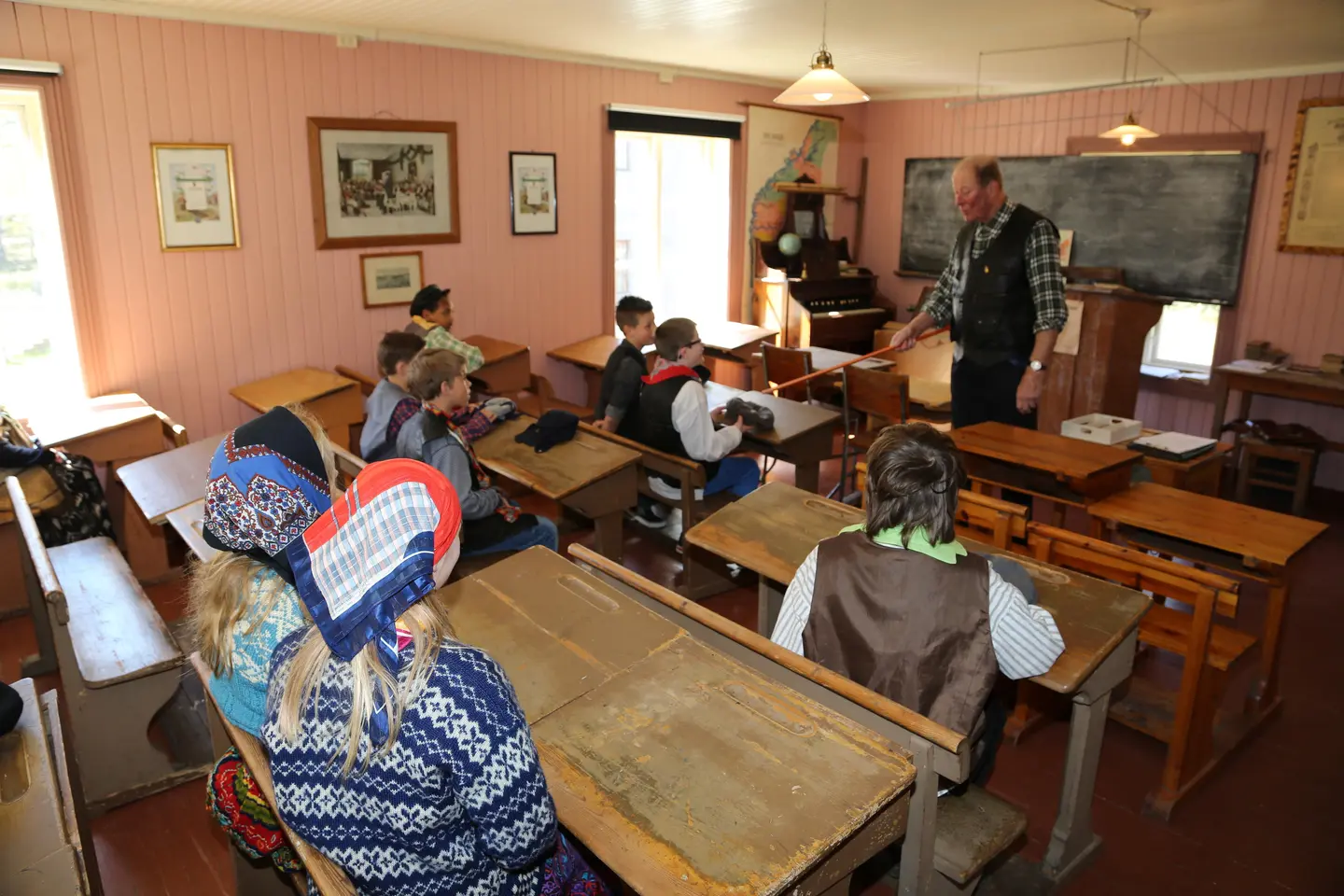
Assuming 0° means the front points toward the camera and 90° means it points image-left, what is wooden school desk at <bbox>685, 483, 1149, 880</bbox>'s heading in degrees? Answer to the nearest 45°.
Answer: approximately 45°

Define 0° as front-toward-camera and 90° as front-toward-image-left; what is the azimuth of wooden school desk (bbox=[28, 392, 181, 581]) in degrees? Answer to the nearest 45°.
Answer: approximately 45°

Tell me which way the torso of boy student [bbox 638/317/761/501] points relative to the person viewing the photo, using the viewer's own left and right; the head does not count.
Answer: facing away from the viewer and to the right of the viewer

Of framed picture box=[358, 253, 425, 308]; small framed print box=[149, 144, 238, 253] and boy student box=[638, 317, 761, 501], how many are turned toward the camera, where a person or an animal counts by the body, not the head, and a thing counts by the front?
2

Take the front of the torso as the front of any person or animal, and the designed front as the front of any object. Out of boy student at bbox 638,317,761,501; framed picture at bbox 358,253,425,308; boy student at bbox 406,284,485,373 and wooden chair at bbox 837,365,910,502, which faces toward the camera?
the framed picture

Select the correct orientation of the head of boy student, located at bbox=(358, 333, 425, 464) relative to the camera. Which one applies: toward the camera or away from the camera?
away from the camera

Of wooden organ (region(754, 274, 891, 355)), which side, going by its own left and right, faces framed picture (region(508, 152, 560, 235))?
right

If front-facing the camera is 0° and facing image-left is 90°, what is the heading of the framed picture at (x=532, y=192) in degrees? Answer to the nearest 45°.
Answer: approximately 0°

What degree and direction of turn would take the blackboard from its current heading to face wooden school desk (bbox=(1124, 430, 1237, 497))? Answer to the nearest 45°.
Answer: approximately 45° to its left

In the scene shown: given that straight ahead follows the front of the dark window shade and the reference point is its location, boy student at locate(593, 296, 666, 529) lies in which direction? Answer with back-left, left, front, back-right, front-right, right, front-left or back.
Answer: front-right

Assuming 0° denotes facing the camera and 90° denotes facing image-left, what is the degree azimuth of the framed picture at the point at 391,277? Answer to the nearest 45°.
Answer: approximately 0°

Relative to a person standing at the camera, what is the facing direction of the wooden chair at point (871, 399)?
facing away from the viewer and to the right of the viewer

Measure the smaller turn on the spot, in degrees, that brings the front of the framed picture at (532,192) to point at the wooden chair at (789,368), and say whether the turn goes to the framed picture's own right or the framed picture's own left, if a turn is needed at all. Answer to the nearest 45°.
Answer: approximately 45° to the framed picture's own left

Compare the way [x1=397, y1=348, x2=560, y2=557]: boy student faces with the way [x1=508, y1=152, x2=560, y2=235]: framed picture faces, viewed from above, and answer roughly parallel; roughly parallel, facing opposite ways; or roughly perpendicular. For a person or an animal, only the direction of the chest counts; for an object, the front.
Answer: roughly perpendicular
